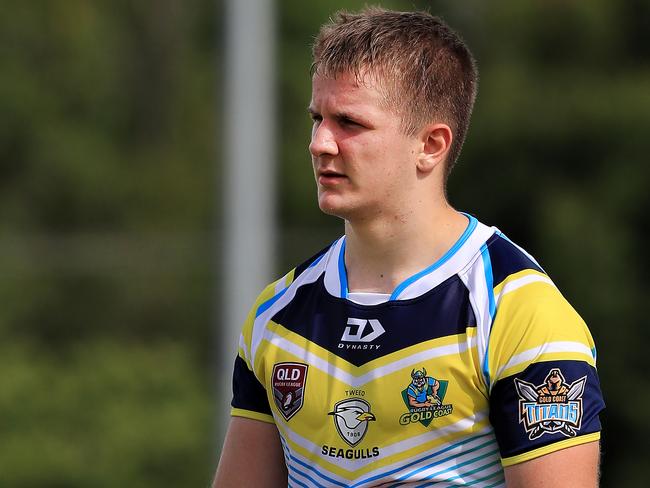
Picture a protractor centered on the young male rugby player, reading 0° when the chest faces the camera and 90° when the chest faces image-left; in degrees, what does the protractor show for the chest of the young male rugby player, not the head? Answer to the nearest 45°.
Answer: approximately 45°
